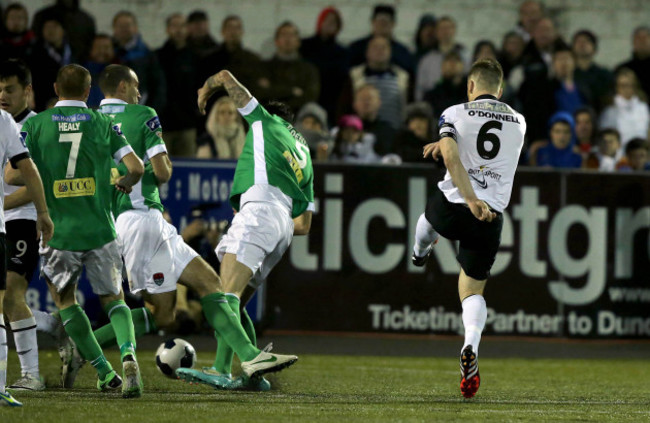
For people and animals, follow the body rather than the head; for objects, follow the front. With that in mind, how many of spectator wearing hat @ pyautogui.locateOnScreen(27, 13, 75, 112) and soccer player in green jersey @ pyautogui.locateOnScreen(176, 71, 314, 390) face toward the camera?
1

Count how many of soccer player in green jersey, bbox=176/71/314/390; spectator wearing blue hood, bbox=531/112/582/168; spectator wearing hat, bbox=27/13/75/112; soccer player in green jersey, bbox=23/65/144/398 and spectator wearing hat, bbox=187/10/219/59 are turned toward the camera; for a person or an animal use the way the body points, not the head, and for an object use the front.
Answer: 3

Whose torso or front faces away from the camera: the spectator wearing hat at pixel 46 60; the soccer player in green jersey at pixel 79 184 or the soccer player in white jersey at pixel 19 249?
the soccer player in green jersey

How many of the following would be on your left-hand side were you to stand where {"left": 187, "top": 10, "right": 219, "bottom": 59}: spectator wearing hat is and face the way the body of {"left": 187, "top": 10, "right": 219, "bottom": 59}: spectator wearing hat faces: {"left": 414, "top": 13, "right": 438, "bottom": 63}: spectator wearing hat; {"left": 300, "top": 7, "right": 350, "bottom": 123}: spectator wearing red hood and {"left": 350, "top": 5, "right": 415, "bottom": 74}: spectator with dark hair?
3

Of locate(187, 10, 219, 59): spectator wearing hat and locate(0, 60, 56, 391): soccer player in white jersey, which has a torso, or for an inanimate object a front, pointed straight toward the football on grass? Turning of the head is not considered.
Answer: the spectator wearing hat

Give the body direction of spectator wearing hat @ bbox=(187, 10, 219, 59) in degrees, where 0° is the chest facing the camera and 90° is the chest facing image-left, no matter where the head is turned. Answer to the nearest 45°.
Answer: approximately 0°

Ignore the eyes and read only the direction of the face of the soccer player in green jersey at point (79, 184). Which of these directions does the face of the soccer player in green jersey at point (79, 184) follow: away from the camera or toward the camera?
away from the camera

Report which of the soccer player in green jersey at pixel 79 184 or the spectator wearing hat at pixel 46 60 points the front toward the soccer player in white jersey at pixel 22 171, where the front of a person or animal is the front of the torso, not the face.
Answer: the spectator wearing hat
